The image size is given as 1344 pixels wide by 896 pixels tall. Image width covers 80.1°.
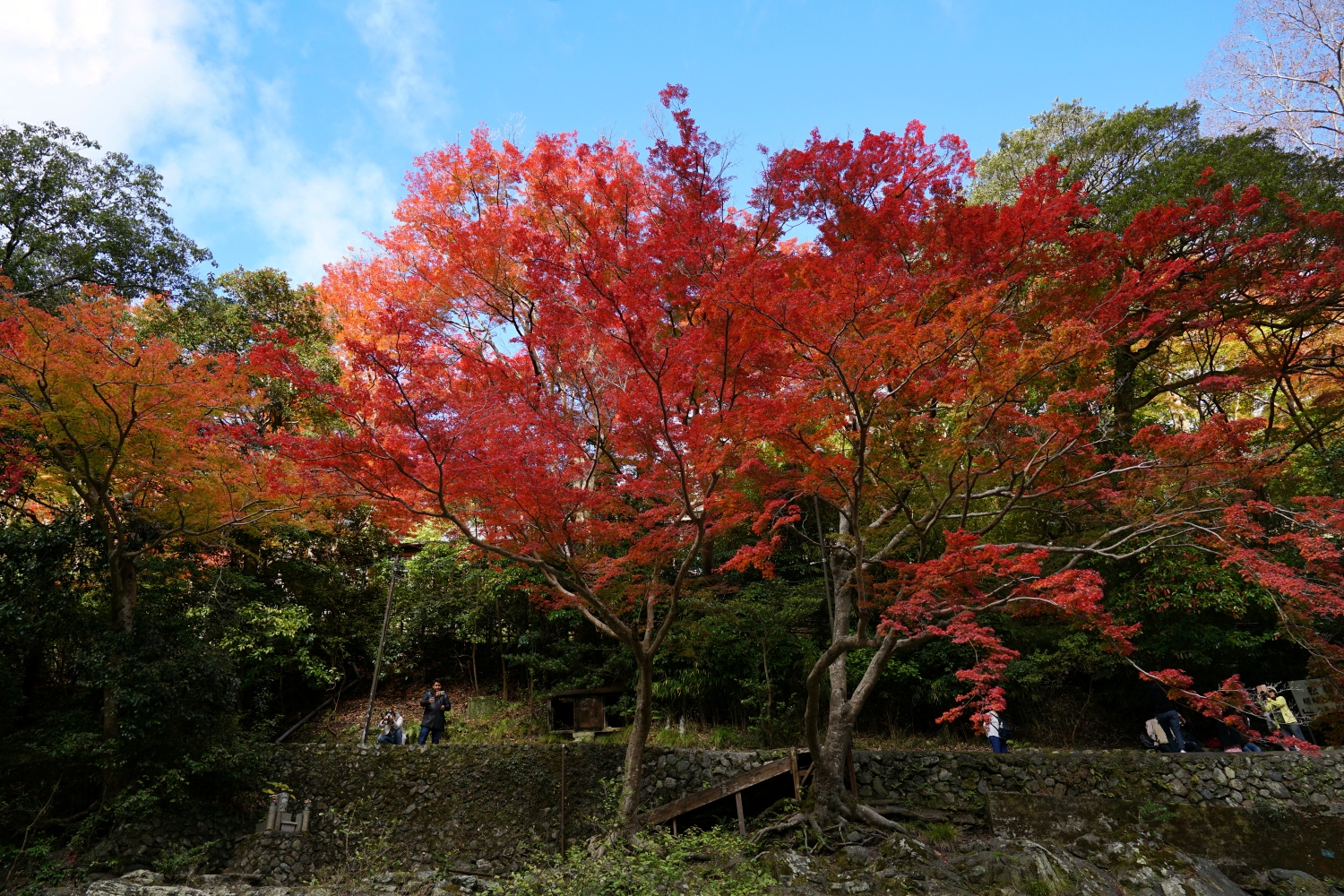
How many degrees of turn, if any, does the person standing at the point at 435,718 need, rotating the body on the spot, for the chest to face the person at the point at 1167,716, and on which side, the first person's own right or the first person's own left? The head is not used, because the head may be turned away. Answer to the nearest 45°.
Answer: approximately 45° to the first person's own left

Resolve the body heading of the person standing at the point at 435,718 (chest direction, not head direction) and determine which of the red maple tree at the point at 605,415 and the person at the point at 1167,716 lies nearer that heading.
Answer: the red maple tree

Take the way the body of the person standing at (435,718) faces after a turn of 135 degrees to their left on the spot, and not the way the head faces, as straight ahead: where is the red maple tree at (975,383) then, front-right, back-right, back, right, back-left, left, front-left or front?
right

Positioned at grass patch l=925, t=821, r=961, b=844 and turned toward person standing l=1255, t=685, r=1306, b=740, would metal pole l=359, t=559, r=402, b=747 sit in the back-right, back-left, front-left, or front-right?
back-left

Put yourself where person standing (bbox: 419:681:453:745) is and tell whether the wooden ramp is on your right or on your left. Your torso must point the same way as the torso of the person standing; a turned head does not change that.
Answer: on your left

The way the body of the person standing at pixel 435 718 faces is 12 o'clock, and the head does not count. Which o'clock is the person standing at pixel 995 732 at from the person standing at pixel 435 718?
the person standing at pixel 995 732 is roughly at 10 o'clock from the person standing at pixel 435 718.

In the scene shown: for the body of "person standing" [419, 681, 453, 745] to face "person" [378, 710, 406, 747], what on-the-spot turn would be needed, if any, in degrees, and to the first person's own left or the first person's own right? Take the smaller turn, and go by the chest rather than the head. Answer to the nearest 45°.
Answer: approximately 135° to the first person's own right

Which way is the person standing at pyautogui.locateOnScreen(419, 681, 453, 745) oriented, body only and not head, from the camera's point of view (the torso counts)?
toward the camera

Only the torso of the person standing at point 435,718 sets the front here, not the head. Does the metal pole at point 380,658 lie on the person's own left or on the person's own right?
on the person's own right
